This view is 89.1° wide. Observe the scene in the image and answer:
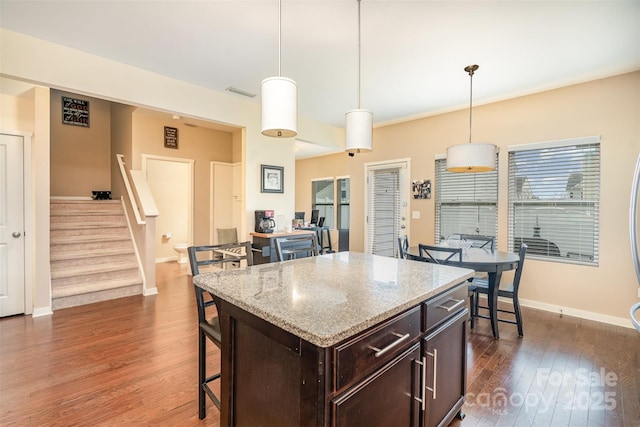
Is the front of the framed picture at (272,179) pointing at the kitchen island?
yes

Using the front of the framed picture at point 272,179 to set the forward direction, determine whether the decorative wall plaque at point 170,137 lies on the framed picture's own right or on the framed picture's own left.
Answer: on the framed picture's own right

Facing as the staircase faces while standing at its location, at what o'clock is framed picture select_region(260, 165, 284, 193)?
The framed picture is roughly at 10 o'clock from the staircase.

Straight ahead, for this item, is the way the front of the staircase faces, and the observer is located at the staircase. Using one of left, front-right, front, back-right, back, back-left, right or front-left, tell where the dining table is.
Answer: front-left

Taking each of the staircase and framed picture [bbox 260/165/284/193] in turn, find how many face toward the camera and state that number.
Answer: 2

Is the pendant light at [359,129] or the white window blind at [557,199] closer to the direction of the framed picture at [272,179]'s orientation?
the pendant light

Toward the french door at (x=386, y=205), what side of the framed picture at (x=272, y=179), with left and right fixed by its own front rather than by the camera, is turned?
left

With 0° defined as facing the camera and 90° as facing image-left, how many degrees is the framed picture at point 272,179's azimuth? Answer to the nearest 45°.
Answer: approximately 0°

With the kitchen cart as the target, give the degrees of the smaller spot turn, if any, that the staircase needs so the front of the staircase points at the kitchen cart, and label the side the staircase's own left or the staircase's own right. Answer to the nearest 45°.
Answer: approximately 45° to the staircase's own left
